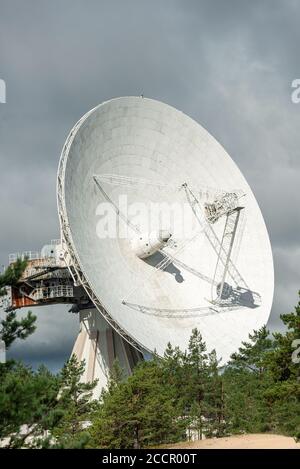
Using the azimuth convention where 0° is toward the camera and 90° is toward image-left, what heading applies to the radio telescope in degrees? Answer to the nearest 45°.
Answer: approximately 315°
